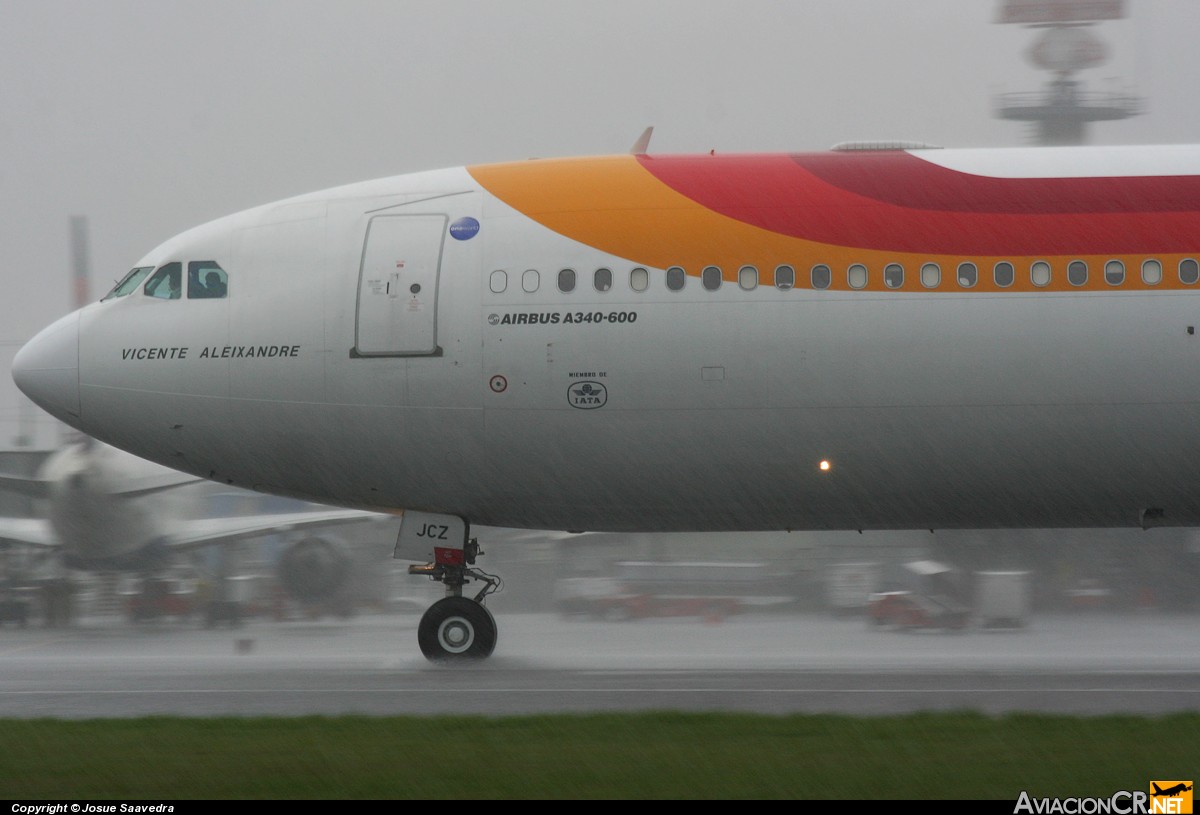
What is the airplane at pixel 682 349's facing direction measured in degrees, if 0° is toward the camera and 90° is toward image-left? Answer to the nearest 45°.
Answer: approximately 90°

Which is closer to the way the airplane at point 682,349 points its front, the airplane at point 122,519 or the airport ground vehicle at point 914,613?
the airplane

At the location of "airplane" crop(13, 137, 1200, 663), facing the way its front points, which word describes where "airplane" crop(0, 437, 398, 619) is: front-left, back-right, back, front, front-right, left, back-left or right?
front-right

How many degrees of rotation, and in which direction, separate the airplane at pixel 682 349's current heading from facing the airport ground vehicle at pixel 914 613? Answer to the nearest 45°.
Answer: approximately 135° to its right
